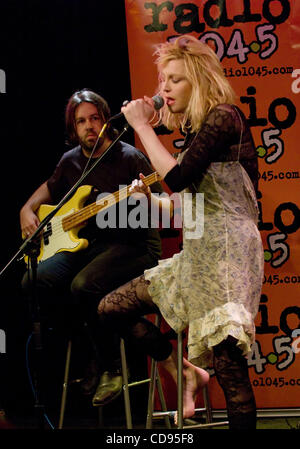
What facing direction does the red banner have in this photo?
toward the camera

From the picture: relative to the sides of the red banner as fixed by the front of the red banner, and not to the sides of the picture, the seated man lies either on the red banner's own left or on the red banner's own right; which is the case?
on the red banner's own right
